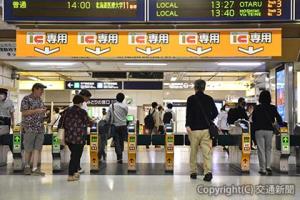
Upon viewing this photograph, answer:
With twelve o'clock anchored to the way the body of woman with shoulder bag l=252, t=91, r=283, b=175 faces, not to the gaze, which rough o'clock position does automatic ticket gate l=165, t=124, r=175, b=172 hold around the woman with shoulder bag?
The automatic ticket gate is roughly at 9 o'clock from the woman with shoulder bag.

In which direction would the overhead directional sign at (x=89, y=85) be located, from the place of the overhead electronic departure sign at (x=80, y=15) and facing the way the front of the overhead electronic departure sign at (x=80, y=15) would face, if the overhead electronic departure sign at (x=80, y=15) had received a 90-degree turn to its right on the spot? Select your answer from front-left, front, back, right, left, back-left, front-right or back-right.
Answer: right

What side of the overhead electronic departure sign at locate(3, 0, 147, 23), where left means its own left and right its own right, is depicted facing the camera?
front

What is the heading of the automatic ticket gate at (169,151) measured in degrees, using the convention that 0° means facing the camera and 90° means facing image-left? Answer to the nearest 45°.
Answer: approximately 0°

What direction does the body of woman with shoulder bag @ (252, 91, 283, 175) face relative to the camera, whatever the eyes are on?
away from the camera

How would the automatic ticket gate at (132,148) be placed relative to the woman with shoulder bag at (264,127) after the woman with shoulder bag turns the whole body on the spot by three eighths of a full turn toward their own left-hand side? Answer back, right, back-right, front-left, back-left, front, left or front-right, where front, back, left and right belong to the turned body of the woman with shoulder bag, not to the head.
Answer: front-right

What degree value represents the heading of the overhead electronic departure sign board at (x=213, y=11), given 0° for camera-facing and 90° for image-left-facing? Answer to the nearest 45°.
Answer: approximately 0°

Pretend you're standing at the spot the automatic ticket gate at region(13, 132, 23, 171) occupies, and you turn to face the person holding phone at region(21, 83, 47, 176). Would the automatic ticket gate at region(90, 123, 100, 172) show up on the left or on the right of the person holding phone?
left

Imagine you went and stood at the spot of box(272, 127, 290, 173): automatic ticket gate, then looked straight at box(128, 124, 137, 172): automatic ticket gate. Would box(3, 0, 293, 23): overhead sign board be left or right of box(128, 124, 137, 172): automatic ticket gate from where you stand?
left
